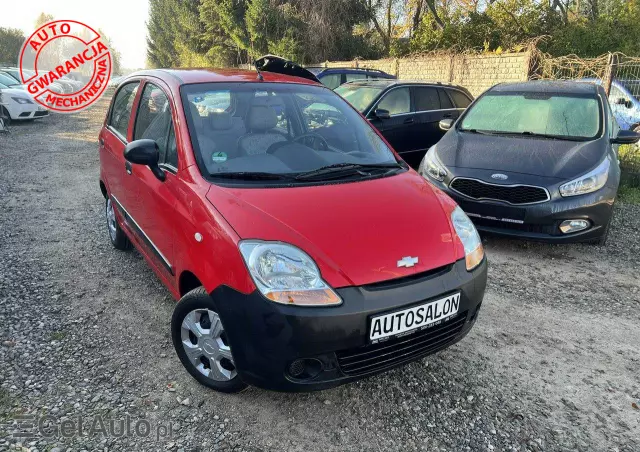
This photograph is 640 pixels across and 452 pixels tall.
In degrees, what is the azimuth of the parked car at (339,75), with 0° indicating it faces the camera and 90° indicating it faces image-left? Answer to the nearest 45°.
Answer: approximately 45°

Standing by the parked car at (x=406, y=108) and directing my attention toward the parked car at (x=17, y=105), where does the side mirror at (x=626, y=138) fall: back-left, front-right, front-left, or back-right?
back-left

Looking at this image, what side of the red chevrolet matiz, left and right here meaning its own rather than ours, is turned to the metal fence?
left

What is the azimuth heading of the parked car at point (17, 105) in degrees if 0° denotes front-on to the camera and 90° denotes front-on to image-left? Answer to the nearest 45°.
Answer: approximately 315°

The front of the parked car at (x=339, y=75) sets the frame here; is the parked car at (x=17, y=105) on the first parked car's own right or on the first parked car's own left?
on the first parked car's own right

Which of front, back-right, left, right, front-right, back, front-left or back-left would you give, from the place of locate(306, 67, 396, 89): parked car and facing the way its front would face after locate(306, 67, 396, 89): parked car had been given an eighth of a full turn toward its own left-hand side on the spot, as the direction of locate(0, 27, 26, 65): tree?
back-right
